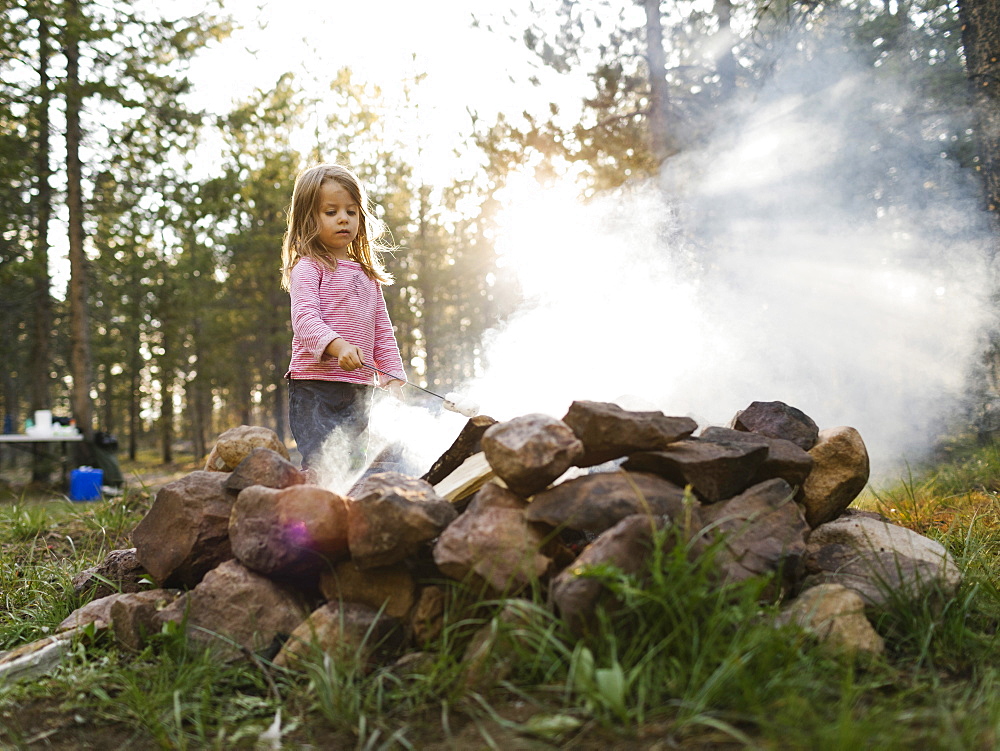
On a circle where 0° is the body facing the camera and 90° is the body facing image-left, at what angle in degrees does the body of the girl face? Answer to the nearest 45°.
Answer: approximately 315°

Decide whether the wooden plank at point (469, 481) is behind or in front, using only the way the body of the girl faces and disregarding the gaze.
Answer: in front

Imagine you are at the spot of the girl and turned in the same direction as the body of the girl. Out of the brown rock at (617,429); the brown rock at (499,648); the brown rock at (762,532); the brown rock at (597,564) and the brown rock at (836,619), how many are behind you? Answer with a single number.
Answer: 0

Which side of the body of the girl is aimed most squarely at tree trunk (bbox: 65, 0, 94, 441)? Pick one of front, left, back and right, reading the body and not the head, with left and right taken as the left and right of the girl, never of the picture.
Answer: back

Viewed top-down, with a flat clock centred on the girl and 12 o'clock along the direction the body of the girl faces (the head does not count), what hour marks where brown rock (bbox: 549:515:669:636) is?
The brown rock is roughly at 1 o'clock from the girl.

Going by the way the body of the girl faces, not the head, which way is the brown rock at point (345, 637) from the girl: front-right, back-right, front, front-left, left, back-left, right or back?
front-right

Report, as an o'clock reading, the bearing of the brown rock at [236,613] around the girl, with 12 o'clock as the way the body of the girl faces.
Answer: The brown rock is roughly at 2 o'clock from the girl.

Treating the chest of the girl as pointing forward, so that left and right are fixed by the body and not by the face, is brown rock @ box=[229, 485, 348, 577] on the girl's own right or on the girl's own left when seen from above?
on the girl's own right

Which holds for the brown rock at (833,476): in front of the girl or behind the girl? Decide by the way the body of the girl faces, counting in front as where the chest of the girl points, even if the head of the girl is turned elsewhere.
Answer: in front

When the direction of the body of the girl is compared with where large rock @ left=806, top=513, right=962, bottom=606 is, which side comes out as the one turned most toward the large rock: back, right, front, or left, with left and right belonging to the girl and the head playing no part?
front

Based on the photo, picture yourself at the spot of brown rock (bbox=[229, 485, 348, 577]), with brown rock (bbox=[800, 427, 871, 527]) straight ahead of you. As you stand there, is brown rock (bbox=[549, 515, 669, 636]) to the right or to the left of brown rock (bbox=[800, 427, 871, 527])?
right

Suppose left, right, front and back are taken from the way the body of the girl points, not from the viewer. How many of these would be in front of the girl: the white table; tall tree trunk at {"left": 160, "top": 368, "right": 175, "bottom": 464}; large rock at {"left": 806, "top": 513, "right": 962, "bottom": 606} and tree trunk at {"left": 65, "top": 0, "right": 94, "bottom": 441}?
1

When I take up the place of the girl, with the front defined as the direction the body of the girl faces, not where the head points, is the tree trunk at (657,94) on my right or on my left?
on my left

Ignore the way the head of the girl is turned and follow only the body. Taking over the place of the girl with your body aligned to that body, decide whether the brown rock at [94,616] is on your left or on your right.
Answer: on your right

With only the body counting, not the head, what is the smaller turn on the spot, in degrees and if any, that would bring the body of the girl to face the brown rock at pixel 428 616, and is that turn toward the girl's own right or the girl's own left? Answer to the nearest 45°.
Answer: approximately 45° to the girl's own right

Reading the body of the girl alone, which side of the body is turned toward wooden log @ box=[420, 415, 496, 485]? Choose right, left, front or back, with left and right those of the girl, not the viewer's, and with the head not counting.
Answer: front
